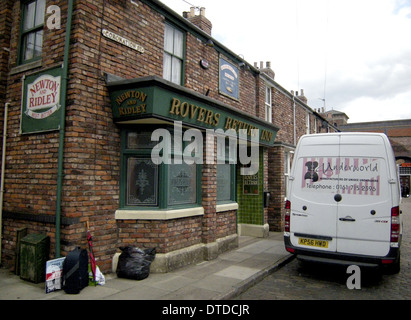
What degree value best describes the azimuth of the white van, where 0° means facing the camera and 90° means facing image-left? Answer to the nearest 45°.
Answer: approximately 180°

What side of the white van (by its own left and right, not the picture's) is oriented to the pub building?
left

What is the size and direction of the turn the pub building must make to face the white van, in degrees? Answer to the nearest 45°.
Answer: approximately 45° to its left

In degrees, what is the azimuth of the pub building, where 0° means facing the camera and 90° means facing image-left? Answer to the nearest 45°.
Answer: approximately 315°

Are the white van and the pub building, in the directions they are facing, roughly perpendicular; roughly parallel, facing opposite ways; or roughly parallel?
roughly perpendicular

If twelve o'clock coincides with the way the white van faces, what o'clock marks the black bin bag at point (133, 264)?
The black bin bag is roughly at 8 o'clock from the white van.

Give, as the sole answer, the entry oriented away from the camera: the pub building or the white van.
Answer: the white van
